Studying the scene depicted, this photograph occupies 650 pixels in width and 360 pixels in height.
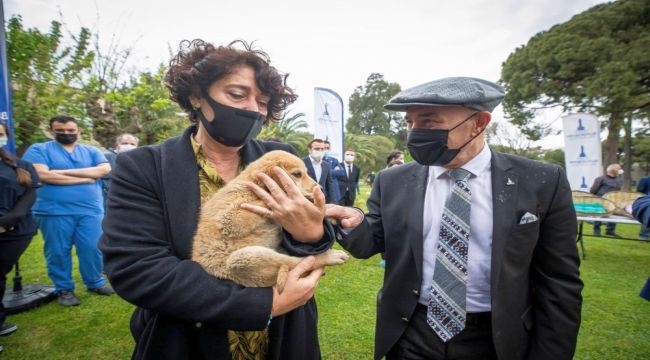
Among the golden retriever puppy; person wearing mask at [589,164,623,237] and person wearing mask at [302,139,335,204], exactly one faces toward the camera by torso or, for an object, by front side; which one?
person wearing mask at [302,139,335,204]

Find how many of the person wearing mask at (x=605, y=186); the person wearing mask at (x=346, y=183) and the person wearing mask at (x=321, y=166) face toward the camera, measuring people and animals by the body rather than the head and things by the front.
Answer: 2

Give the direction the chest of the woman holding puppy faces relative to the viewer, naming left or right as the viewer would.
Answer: facing the viewer and to the right of the viewer

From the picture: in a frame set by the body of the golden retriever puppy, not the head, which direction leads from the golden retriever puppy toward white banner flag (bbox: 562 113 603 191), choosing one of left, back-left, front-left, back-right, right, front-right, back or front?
front-left

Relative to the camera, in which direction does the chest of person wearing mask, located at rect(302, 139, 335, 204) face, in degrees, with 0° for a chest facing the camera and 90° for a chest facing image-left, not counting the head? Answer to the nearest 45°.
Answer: approximately 0°

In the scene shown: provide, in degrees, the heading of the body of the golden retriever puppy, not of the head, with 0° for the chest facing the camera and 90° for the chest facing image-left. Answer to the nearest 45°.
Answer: approximately 270°

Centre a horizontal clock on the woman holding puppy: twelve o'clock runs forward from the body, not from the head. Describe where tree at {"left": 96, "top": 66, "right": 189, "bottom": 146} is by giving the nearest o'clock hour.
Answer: The tree is roughly at 7 o'clock from the woman holding puppy.

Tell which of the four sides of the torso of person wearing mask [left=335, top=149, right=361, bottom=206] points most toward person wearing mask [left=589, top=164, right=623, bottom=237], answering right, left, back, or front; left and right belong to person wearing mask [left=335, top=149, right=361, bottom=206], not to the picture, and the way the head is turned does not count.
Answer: left

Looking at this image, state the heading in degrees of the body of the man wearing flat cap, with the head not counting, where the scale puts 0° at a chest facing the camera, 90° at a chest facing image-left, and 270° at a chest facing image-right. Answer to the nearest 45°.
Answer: approximately 45°

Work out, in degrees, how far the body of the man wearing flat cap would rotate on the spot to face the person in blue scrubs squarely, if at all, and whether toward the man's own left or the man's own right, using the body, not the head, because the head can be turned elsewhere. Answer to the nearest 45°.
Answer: approximately 45° to the man's own right

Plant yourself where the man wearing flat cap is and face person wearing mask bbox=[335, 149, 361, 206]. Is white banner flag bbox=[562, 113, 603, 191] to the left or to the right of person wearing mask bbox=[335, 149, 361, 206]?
right
